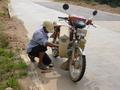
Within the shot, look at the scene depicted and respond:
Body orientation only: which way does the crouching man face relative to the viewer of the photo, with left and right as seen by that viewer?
facing to the right of the viewer

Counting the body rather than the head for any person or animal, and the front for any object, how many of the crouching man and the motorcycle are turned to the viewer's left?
0

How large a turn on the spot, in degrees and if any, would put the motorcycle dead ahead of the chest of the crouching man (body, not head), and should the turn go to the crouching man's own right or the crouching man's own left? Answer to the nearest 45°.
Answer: approximately 45° to the crouching man's own right
